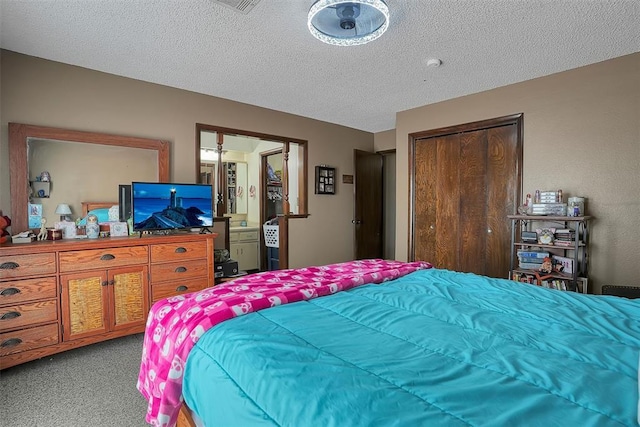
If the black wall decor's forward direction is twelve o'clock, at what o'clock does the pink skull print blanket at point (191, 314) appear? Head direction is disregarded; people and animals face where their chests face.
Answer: The pink skull print blanket is roughly at 2 o'clock from the black wall decor.

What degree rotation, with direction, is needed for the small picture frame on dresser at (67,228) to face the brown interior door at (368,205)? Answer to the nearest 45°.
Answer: approximately 90° to its left

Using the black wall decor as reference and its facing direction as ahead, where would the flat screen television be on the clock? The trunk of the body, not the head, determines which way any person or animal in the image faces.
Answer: The flat screen television is roughly at 3 o'clock from the black wall decor.

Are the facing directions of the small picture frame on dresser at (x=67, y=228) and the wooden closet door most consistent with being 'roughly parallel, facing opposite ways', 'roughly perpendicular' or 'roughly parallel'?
roughly perpendicular

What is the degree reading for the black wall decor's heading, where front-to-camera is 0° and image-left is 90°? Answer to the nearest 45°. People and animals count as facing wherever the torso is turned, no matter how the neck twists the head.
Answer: approximately 315°

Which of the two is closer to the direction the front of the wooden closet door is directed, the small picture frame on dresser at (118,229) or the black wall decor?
the small picture frame on dresser

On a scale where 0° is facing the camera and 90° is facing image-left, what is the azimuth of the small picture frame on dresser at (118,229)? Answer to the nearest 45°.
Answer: approximately 0°

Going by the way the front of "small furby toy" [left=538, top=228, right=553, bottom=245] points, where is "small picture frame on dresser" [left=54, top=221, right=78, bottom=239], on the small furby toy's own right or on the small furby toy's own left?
on the small furby toy's own right

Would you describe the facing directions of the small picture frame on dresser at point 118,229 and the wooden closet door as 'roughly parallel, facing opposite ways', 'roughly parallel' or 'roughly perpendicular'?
roughly perpendicular
